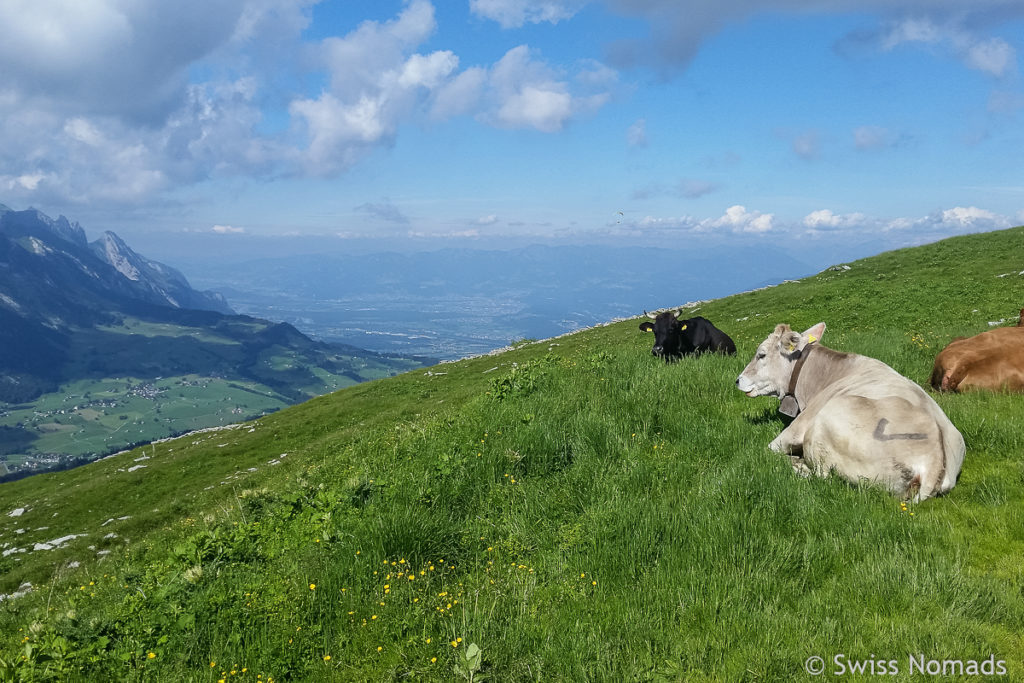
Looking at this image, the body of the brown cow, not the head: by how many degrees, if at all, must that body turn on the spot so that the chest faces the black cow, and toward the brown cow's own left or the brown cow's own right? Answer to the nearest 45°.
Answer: approximately 135° to the brown cow's own left

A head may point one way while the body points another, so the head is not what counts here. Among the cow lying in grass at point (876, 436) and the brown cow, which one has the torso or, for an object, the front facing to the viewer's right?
the brown cow

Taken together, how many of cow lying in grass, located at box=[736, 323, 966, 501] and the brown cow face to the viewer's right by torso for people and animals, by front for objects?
1

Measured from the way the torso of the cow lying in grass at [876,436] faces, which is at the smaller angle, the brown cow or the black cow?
the black cow

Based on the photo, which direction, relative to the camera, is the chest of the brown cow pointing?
to the viewer's right

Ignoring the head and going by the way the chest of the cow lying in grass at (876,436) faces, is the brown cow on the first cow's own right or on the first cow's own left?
on the first cow's own right

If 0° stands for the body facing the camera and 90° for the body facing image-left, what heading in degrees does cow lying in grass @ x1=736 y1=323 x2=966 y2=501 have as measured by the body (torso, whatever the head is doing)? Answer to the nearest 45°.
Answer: approximately 135°
